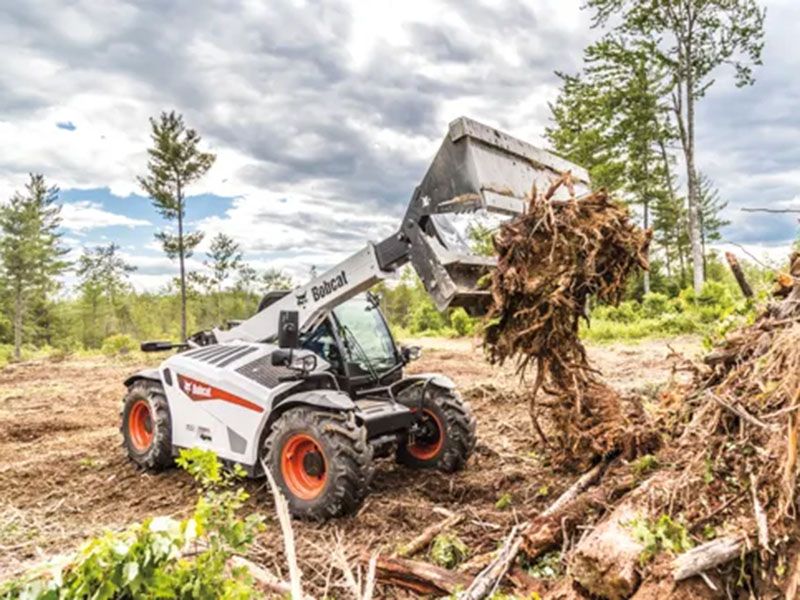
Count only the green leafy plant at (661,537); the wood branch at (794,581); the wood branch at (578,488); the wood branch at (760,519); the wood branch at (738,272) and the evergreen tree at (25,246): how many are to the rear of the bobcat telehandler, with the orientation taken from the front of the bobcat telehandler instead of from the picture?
1

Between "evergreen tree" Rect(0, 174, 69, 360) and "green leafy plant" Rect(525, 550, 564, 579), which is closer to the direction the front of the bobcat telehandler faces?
the green leafy plant

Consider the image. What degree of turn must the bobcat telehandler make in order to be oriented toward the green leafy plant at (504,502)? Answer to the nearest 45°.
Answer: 0° — it already faces it

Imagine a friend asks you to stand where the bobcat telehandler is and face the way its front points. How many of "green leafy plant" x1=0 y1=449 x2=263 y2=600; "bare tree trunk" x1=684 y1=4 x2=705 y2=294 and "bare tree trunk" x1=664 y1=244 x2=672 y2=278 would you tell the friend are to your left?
2

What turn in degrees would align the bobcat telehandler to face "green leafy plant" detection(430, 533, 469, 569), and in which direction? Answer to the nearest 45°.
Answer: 0° — it already faces it

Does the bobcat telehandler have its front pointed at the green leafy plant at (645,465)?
yes

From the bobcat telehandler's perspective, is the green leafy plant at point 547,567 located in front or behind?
in front

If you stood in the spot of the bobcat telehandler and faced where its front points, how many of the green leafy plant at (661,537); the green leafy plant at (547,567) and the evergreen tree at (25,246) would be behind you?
1

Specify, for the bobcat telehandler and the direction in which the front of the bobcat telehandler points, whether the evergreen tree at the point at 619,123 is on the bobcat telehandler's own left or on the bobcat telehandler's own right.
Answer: on the bobcat telehandler's own left

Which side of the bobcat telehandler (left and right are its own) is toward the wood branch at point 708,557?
front

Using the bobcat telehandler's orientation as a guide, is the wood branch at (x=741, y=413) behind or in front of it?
in front

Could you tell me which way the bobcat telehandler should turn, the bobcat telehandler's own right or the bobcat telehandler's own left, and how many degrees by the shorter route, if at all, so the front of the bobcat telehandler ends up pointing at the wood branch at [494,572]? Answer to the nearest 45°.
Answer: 0° — it already faces it

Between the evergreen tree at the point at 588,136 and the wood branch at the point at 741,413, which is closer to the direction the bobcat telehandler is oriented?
the wood branch

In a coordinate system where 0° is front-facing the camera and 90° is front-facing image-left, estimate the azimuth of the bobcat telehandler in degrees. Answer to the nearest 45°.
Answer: approximately 315°

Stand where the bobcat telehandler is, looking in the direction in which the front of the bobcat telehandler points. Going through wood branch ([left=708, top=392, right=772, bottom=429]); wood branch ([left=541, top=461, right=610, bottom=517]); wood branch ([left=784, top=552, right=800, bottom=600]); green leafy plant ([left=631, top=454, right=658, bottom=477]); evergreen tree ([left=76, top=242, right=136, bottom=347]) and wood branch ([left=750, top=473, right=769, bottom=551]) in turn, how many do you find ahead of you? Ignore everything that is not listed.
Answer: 5

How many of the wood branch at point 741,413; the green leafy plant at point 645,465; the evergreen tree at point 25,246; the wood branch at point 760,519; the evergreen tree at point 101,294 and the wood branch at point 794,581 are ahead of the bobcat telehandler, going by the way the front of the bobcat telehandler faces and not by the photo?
4
